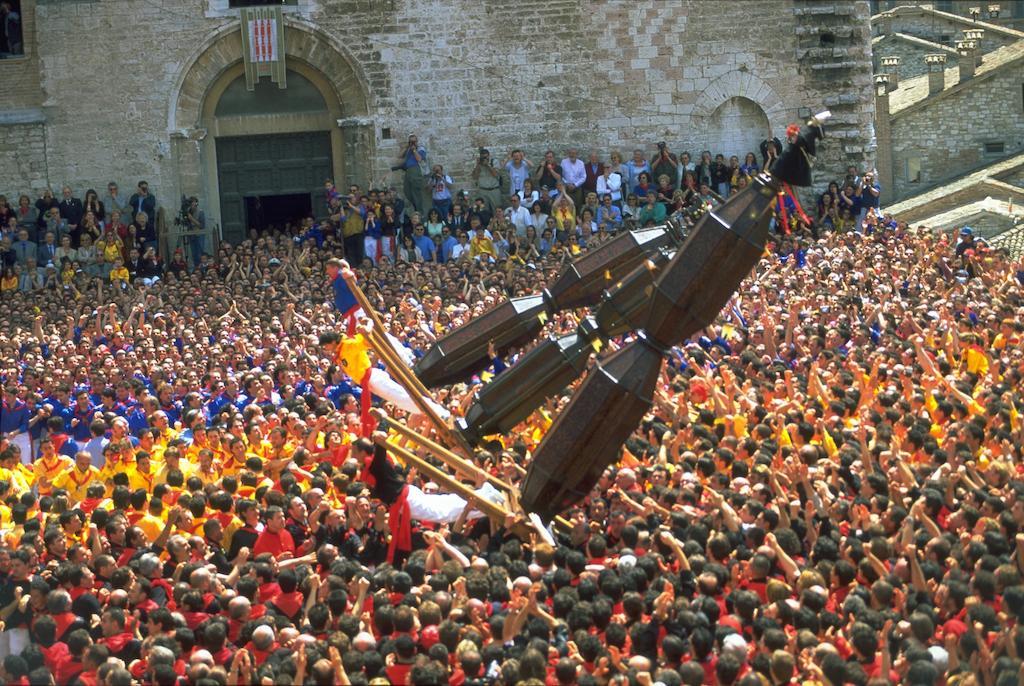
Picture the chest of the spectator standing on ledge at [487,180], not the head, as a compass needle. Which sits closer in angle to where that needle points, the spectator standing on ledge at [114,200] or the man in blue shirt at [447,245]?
the man in blue shirt

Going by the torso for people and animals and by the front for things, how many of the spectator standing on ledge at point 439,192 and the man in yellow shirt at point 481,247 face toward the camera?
2

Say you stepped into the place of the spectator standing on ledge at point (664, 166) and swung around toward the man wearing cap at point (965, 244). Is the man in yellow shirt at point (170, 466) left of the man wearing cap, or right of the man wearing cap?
right

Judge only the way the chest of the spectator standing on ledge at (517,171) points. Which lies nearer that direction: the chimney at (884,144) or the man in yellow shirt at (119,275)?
the man in yellow shirt

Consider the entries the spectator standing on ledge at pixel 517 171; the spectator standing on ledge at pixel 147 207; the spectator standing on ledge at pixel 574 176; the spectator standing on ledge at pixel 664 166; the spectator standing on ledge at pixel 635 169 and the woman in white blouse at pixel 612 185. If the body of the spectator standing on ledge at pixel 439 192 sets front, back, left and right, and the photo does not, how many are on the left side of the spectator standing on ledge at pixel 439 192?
5

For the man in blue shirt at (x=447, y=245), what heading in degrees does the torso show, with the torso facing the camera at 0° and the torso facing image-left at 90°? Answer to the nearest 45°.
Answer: approximately 0°
